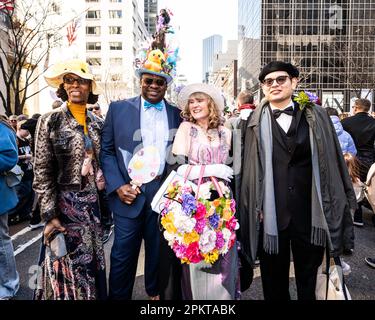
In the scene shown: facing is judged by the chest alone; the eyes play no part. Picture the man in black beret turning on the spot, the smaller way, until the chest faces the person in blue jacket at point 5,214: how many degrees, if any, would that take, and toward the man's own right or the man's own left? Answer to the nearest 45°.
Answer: approximately 90° to the man's own right

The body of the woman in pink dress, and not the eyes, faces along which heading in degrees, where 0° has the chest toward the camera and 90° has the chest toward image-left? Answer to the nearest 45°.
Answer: approximately 0°

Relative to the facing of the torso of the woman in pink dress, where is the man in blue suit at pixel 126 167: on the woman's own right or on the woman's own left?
on the woman's own right

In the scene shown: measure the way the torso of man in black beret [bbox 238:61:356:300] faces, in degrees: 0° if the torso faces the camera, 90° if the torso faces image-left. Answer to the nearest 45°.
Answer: approximately 0°
